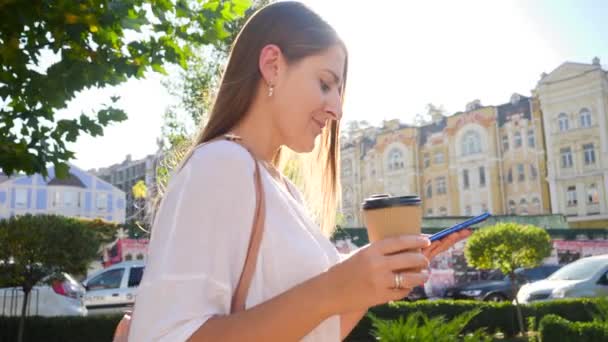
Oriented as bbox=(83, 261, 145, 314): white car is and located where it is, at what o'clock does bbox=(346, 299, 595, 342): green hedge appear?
The green hedge is roughly at 7 o'clock from the white car.

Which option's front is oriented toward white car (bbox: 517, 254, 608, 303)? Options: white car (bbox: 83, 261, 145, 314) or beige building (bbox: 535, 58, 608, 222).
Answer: the beige building

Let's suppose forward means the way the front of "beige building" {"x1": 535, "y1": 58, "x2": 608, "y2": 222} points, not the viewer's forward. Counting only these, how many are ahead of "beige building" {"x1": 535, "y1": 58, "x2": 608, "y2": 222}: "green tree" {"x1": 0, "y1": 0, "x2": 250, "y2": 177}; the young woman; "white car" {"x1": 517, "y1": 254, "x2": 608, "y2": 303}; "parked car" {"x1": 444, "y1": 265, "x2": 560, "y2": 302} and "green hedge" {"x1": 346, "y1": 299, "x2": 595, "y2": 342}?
5

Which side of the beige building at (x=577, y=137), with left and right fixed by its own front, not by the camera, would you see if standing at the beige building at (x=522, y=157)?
right

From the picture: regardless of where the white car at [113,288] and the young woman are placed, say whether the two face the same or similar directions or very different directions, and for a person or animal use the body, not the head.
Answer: very different directions

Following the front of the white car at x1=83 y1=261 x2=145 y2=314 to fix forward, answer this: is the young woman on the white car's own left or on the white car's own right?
on the white car's own left

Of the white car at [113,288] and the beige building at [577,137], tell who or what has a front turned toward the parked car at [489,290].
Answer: the beige building

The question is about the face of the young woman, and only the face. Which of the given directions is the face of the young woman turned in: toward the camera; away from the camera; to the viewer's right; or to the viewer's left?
to the viewer's right

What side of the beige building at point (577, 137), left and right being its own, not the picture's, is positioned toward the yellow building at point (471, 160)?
right

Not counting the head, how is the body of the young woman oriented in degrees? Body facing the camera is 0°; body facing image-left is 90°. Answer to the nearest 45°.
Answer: approximately 270°

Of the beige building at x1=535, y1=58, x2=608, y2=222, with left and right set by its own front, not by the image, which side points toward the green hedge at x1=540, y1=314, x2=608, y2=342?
front

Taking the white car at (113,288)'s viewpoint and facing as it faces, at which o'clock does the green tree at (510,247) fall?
The green tree is roughly at 7 o'clock from the white car.

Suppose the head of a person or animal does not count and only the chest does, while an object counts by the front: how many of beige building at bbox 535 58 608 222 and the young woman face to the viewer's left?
0

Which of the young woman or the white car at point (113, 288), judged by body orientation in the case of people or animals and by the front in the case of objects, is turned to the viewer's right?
the young woman

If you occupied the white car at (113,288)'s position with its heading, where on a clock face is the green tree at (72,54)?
The green tree is roughly at 9 o'clock from the white car.

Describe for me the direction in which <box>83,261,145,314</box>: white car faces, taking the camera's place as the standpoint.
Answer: facing to the left of the viewer
